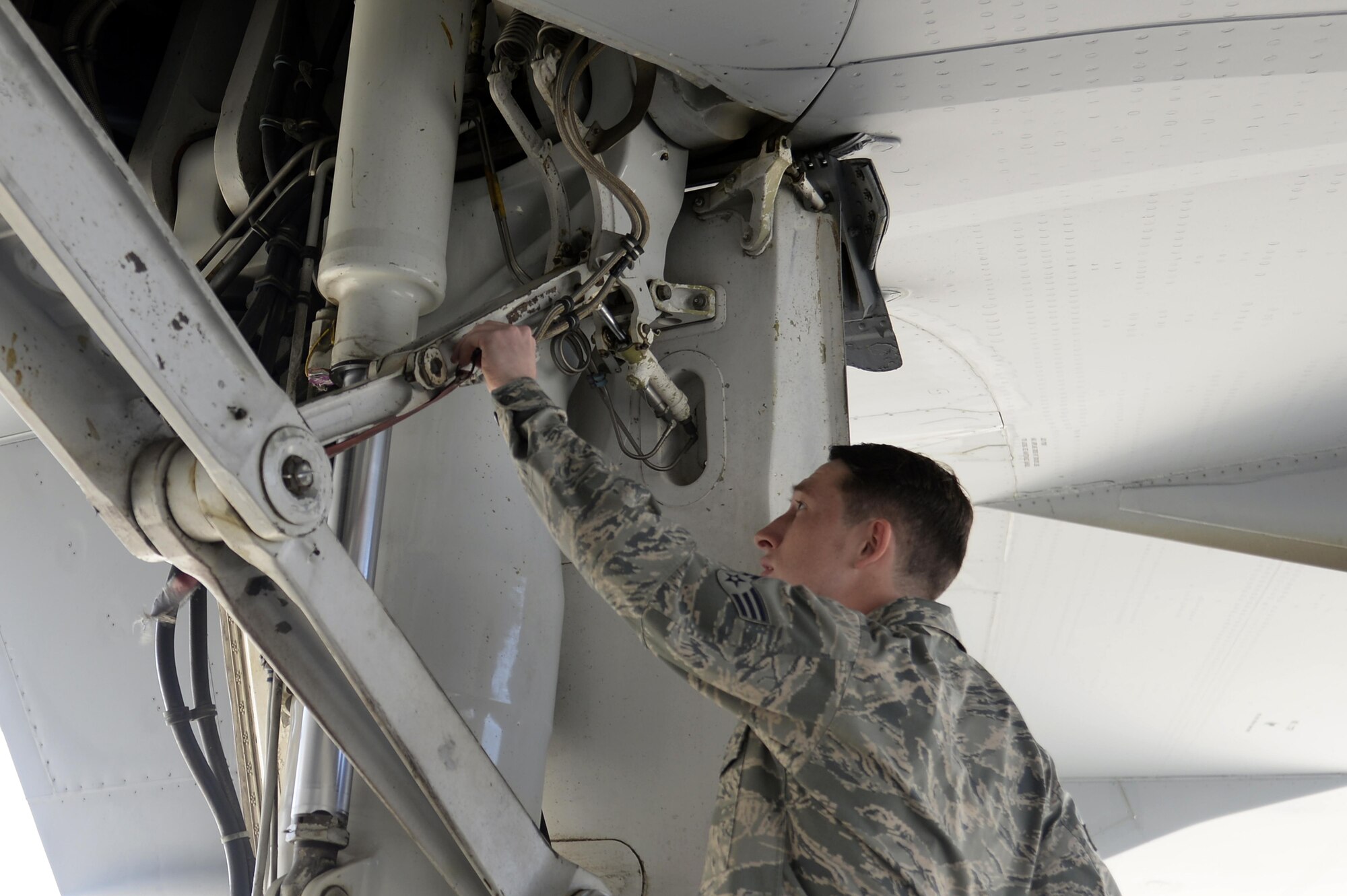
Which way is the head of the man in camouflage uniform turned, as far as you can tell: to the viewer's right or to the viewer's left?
to the viewer's left

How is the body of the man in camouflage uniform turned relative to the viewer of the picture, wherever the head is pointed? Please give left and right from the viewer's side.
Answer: facing away from the viewer and to the left of the viewer

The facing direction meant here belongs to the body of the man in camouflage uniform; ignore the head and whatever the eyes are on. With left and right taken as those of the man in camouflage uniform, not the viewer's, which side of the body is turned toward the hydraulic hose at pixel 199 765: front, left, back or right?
front
